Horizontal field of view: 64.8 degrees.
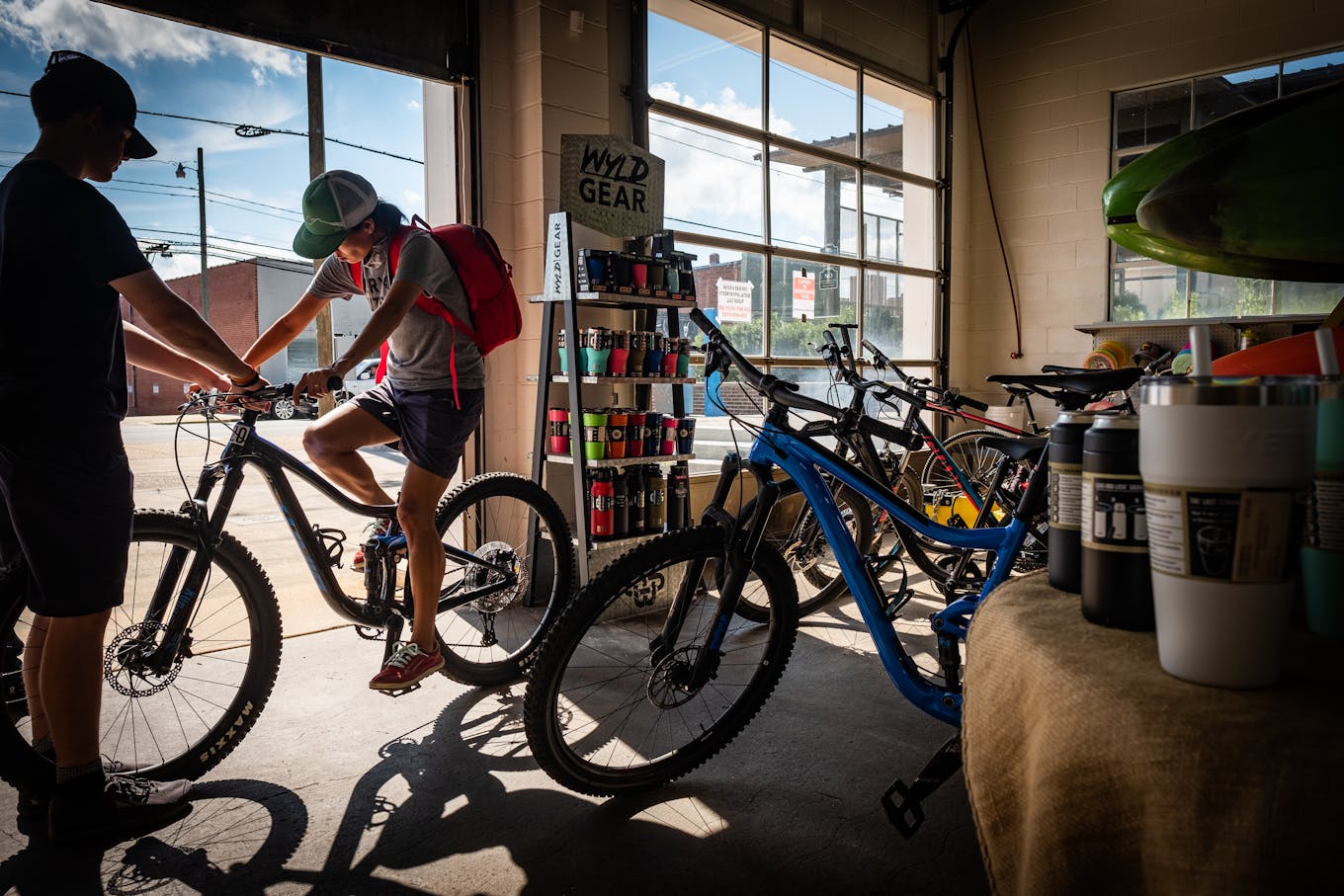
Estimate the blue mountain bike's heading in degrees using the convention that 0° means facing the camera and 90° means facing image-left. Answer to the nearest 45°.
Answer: approximately 45°

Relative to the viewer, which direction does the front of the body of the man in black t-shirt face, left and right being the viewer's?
facing to the right of the viewer

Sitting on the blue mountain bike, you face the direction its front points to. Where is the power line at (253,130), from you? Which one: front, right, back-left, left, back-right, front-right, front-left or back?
right

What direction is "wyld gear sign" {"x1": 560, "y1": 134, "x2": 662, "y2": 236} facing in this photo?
toward the camera

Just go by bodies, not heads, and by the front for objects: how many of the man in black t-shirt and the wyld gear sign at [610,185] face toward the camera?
1

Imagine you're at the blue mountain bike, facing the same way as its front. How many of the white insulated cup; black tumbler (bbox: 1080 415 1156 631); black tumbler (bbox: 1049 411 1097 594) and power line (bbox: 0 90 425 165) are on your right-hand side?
1

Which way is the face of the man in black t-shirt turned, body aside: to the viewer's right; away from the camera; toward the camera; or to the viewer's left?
to the viewer's right

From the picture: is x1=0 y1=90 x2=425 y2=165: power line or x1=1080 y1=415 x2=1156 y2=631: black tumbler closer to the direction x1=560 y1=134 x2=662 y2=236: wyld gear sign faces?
the black tumbler

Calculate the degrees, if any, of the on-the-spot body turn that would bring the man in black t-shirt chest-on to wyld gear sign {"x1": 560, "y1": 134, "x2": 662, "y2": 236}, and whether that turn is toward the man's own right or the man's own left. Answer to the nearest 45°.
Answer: approximately 45° to the man's own left

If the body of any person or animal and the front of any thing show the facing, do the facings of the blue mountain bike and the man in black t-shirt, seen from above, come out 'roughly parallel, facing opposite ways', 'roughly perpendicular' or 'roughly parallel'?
roughly parallel, facing opposite ways
